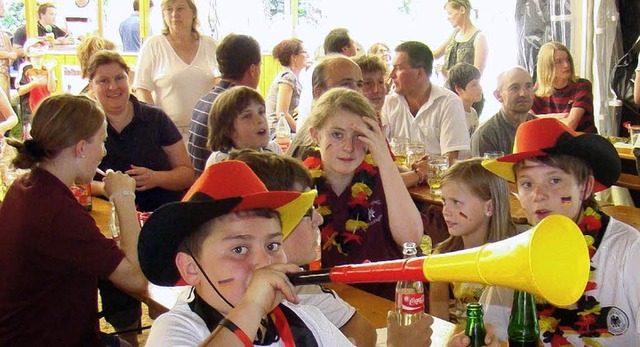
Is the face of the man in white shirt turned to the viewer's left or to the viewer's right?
to the viewer's left

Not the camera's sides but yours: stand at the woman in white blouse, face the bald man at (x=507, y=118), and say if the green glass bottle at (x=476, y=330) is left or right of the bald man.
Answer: right

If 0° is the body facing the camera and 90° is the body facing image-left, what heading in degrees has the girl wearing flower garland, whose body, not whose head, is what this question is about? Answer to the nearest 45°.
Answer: approximately 0°

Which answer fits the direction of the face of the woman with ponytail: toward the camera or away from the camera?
away from the camera

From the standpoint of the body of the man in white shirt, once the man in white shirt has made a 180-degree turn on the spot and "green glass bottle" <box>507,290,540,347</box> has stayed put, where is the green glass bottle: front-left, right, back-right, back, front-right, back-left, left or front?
back-right

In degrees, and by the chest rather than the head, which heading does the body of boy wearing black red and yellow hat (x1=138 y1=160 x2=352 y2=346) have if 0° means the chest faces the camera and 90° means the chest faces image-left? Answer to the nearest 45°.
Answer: approximately 315°

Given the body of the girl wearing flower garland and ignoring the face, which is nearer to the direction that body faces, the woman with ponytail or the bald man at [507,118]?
the woman with ponytail
